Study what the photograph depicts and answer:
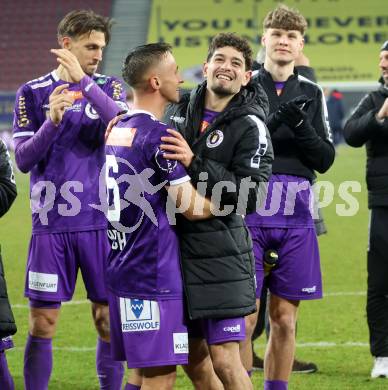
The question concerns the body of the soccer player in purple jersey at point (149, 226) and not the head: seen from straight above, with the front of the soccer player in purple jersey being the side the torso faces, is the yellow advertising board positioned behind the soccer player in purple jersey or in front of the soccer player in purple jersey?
in front

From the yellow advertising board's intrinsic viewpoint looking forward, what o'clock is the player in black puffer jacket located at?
The player in black puffer jacket is roughly at 12 o'clock from the yellow advertising board.

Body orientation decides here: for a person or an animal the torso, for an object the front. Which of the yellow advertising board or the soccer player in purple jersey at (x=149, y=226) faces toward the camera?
the yellow advertising board

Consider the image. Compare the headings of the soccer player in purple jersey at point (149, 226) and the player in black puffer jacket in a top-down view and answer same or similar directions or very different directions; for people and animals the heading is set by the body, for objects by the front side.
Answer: very different directions

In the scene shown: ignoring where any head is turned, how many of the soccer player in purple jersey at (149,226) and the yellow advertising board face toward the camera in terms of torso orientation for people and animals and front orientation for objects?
1

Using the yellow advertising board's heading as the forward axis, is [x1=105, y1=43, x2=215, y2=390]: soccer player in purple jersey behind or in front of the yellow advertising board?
in front

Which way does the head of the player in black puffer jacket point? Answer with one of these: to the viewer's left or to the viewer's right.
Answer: to the viewer's left

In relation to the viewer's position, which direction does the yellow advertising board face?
facing the viewer

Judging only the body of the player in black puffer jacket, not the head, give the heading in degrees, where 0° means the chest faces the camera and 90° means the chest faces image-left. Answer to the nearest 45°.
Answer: approximately 45°

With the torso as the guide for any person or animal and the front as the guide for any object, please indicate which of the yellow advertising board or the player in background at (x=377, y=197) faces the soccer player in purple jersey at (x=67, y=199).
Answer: the yellow advertising board

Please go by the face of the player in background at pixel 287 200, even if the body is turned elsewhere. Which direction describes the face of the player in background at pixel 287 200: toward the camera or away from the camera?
toward the camera

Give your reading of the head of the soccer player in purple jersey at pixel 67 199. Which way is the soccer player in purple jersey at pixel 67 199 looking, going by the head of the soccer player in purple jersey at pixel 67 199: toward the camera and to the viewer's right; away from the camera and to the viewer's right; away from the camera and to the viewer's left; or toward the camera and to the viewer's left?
toward the camera and to the viewer's right

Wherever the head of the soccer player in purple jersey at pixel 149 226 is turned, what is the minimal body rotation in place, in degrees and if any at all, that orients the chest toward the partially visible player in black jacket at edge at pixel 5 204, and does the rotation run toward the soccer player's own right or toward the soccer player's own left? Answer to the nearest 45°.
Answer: approximately 90° to the soccer player's own left

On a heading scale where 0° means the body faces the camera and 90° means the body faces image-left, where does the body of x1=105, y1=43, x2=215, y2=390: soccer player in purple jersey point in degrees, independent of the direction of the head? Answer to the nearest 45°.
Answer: approximately 225°

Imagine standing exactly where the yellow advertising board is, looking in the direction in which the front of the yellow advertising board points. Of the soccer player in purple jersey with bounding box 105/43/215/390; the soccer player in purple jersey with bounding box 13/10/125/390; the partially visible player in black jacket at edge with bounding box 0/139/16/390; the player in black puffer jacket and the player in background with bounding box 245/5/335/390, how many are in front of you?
5
